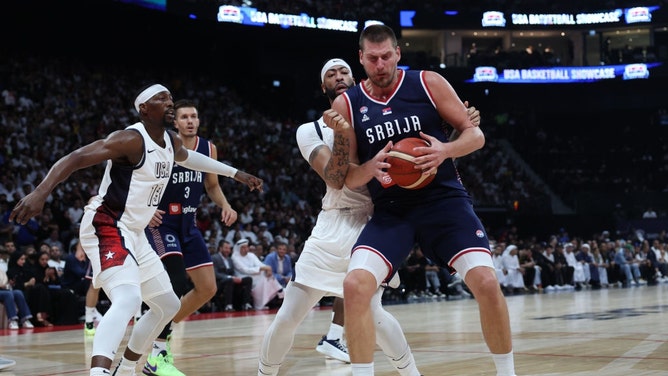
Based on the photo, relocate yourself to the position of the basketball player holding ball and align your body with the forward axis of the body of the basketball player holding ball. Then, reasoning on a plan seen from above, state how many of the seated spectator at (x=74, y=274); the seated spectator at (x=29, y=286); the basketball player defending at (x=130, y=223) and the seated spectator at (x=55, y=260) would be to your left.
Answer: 0

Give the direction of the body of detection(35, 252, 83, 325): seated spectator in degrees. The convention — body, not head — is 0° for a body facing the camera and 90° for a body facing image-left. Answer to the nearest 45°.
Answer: approximately 315°

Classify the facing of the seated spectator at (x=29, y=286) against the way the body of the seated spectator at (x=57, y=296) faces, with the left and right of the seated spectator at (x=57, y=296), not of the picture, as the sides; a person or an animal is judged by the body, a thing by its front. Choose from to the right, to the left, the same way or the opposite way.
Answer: the same way

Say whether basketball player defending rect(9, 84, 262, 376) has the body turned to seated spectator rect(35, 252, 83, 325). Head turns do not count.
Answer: no

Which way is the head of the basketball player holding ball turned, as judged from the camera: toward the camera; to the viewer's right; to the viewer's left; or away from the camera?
toward the camera

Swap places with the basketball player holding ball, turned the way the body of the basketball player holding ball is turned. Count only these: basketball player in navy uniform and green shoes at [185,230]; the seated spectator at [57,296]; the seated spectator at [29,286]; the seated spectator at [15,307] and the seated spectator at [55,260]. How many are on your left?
0

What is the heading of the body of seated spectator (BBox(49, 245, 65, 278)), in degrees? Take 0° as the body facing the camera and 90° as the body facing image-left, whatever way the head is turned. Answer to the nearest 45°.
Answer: approximately 315°

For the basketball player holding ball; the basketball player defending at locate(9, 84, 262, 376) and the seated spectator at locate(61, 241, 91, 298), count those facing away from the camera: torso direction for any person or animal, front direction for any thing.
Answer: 0

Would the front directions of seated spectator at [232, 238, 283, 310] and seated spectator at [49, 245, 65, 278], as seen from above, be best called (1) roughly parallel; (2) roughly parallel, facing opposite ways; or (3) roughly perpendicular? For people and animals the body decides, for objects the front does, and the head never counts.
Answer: roughly parallel

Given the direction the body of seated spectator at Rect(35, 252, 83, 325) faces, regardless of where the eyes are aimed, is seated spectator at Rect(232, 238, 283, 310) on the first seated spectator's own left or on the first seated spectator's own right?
on the first seated spectator's own left

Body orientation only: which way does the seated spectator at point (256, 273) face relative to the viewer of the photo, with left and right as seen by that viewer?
facing the viewer and to the right of the viewer

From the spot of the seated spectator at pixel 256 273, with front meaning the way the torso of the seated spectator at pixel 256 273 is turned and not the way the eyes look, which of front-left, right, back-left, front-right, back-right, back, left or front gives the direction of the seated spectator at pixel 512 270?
left

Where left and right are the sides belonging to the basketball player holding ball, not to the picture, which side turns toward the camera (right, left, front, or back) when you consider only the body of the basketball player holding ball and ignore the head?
front

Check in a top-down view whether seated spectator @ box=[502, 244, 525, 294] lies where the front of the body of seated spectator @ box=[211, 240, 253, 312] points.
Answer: no

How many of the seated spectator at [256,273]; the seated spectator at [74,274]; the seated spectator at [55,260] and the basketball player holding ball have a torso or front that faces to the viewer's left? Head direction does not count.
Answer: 0

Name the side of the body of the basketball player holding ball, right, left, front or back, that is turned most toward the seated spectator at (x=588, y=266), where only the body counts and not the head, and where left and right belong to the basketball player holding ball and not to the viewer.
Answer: back

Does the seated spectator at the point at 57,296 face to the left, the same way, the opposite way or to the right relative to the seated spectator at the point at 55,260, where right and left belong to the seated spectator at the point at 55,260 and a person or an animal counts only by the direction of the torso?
the same way

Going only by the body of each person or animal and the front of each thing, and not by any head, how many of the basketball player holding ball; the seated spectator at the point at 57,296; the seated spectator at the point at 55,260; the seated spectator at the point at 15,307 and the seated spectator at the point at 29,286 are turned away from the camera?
0

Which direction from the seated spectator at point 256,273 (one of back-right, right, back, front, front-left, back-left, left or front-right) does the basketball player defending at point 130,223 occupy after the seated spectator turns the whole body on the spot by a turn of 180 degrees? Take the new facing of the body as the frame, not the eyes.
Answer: back-left
